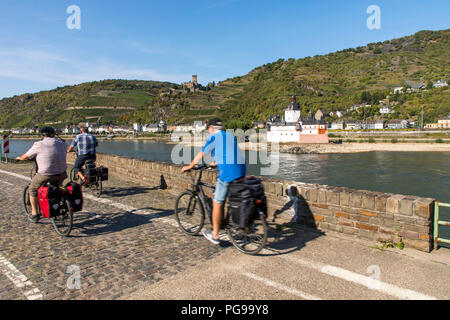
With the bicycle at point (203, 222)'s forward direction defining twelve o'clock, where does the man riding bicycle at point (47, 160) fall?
The man riding bicycle is roughly at 11 o'clock from the bicycle.

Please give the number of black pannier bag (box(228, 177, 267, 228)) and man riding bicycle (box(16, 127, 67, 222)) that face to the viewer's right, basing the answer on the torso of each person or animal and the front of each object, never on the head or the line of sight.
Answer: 0

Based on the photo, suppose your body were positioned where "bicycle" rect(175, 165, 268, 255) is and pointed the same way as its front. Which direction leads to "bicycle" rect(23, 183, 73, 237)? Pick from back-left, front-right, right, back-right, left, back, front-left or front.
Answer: front-left

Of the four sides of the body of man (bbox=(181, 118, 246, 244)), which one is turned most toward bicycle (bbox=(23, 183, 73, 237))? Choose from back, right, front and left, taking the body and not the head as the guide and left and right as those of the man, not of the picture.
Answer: front

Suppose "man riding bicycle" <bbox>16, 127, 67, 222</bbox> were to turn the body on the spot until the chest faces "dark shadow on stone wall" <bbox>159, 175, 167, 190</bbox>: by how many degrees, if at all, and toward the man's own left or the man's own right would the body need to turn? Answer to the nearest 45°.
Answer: approximately 90° to the man's own right

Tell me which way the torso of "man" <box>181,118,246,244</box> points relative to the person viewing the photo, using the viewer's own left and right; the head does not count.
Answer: facing away from the viewer and to the left of the viewer

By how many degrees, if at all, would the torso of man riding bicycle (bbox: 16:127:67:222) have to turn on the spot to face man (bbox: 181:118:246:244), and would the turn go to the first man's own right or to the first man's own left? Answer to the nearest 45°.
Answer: approximately 180°

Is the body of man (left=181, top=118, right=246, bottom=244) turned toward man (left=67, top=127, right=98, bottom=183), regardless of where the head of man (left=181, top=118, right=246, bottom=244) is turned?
yes
